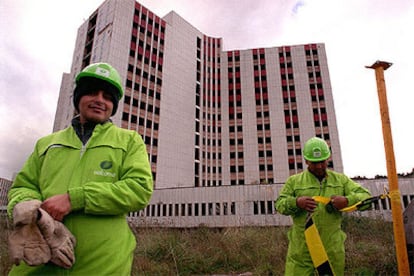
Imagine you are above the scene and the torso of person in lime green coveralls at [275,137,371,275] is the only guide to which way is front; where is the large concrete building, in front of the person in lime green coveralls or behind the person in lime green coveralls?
behind

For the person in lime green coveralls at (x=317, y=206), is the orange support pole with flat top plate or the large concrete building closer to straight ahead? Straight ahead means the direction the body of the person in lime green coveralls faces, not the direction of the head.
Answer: the orange support pole with flat top plate

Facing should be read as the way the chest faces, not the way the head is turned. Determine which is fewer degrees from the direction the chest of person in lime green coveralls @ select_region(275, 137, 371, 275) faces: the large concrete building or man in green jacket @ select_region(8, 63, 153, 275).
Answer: the man in green jacket

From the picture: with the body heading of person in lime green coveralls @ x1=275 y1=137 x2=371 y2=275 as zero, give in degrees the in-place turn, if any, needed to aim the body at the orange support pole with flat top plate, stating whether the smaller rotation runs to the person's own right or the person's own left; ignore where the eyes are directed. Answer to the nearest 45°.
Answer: approximately 45° to the person's own left

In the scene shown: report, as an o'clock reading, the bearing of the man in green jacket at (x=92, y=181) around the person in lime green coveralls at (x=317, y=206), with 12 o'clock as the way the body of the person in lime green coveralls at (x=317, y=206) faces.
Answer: the man in green jacket at (x=92, y=181) is roughly at 1 o'clock from the person in lime green coveralls at (x=317, y=206).

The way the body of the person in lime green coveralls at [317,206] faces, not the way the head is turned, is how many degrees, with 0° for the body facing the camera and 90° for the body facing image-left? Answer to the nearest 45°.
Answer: approximately 0°

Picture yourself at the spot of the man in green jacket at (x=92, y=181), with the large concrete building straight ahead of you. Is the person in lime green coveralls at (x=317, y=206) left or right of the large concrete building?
right
